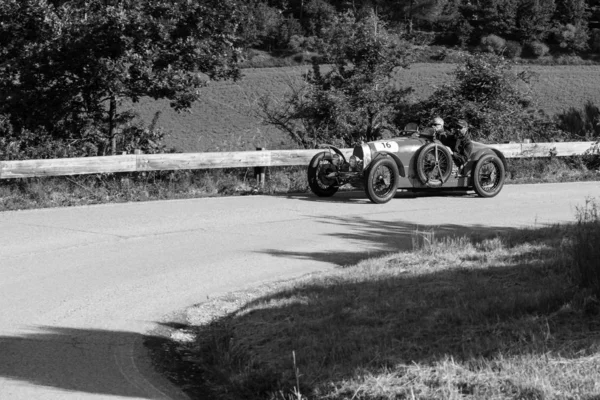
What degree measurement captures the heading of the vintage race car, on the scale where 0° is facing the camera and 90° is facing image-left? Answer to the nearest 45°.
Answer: approximately 45°

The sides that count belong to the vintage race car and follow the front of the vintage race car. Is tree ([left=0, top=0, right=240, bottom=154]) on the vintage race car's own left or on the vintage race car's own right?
on the vintage race car's own right

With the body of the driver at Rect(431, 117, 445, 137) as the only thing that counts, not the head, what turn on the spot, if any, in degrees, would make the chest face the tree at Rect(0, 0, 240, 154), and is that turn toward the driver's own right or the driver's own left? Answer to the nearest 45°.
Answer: approximately 45° to the driver's own right

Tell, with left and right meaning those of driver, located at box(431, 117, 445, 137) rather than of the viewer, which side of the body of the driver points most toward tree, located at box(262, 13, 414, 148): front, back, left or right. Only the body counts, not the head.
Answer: right

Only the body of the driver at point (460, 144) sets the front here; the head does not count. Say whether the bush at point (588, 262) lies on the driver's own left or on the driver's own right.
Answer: on the driver's own left

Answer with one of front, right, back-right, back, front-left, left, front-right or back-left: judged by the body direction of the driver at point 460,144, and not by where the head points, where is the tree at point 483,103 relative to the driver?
back-right
